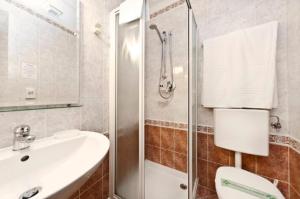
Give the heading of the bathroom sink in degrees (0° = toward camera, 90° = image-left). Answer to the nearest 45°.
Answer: approximately 315°

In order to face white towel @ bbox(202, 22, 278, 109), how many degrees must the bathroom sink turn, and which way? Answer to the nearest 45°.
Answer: approximately 45° to its left

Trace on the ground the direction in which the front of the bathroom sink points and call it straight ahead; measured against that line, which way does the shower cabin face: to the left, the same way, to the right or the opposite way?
to the right

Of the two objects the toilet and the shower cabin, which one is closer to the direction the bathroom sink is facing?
the toilet

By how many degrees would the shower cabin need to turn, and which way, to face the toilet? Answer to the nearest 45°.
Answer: approximately 90° to its left

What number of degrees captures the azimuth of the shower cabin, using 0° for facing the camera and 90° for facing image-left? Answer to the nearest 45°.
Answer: approximately 0°

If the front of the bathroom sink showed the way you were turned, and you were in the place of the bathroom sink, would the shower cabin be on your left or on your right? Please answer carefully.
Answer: on your left

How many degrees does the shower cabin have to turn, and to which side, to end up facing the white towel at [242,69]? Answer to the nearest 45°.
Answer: approximately 90° to its left

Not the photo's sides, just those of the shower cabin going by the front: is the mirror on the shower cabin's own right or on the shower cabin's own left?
on the shower cabin's own right
